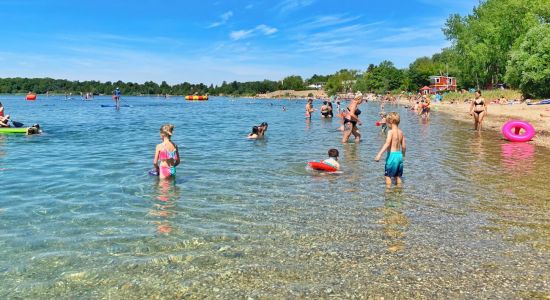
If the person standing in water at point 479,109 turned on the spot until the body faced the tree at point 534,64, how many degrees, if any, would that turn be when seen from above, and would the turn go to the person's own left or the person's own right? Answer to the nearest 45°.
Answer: approximately 180°

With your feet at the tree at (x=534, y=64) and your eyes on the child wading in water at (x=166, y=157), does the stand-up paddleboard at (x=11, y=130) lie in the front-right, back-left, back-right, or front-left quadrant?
front-right

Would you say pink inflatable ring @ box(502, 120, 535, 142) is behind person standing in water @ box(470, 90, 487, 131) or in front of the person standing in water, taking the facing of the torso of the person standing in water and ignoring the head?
in front

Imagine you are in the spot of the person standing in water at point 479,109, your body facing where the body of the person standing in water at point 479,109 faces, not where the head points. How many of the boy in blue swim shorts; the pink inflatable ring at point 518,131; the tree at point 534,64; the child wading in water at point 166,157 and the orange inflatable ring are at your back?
1

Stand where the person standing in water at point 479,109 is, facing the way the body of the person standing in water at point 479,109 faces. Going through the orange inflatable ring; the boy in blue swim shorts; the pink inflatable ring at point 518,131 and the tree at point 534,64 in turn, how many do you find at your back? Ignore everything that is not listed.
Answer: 1

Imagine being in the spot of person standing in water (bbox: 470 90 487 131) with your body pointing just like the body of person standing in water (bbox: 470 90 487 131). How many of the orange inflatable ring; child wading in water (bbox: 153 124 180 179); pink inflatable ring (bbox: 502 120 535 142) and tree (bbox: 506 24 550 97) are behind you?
1

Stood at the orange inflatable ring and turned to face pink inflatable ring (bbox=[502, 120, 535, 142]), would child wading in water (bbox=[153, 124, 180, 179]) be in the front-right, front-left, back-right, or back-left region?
back-left

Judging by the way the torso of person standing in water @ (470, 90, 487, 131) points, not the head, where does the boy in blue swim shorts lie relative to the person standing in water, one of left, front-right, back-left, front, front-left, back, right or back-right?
front

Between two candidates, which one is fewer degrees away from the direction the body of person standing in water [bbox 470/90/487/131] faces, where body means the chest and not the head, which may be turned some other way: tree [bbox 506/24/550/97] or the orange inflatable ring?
the orange inflatable ring

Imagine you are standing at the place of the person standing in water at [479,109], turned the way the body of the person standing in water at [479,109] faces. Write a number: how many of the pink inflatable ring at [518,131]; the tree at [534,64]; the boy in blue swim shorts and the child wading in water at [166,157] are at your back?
1

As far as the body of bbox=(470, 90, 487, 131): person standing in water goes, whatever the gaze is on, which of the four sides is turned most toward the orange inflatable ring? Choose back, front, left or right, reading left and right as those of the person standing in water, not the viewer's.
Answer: front

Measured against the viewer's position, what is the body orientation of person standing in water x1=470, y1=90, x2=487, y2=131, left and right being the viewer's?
facing the viewer

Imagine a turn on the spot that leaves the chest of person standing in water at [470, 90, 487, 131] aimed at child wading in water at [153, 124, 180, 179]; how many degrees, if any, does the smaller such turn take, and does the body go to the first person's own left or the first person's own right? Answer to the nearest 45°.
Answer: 0° — they already face them

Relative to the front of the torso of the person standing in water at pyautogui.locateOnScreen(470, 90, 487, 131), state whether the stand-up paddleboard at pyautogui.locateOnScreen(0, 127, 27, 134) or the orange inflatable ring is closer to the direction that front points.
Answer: the orange inflatable ring

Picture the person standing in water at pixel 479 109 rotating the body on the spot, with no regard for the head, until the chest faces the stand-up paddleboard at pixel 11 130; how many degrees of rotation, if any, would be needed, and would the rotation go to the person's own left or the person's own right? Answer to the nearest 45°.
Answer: approximately 45° to the person's own right
